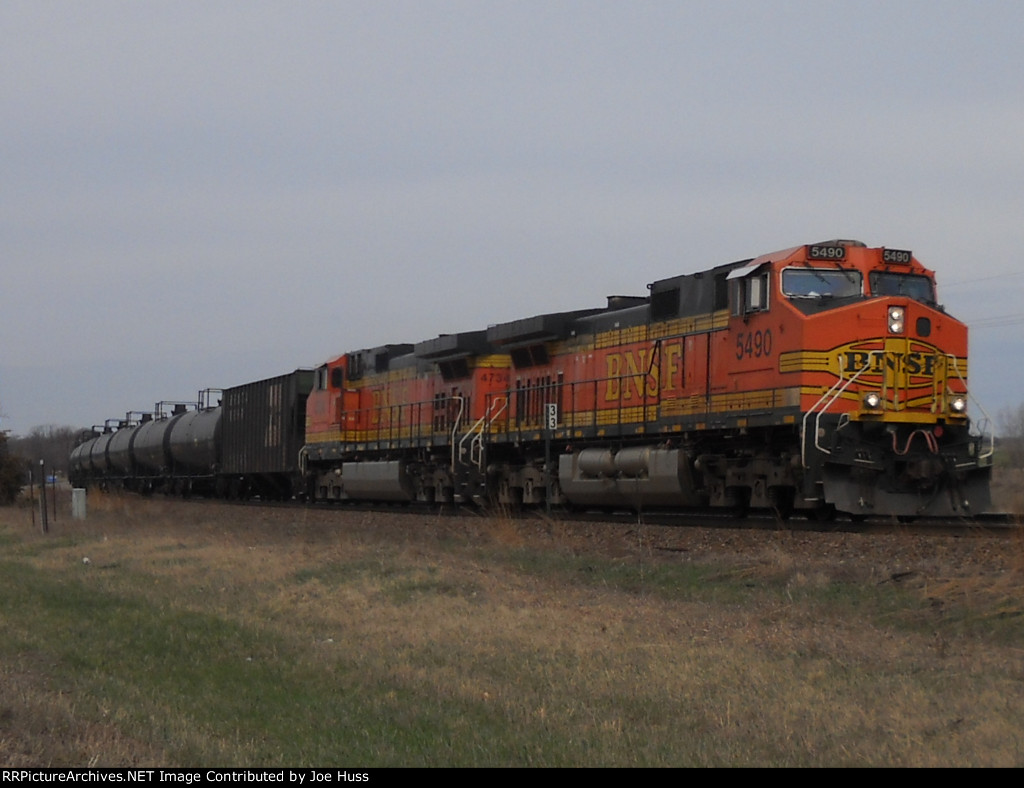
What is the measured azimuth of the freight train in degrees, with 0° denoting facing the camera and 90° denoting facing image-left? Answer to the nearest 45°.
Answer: approximately 315°
